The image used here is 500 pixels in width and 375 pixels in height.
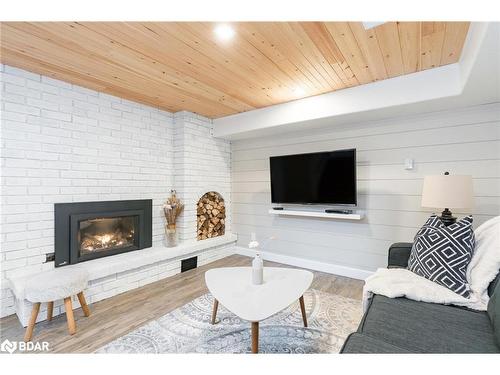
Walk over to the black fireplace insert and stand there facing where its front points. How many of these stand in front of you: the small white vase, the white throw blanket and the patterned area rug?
3

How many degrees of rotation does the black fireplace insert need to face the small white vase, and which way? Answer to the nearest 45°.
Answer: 0° — it already faces it

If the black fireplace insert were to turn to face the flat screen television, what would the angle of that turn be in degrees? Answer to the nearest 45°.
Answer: approximately 45° to its left

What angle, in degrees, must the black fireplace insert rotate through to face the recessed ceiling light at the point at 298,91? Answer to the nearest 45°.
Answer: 0° — it already faces it

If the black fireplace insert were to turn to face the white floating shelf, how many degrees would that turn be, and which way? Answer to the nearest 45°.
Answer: approximately 45° to its left

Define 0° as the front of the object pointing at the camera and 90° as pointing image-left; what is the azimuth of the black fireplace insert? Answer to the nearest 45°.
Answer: approximately 315°

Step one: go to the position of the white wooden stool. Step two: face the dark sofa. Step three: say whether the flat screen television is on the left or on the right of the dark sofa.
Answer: left

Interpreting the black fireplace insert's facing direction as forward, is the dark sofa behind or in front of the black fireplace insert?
in front

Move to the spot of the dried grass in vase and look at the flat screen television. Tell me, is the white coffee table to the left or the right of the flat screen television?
right

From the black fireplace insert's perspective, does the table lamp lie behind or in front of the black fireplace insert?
in front

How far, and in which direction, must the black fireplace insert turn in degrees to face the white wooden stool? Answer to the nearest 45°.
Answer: approximately 45° to its right

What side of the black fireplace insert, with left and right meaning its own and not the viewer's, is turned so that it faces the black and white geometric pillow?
front
